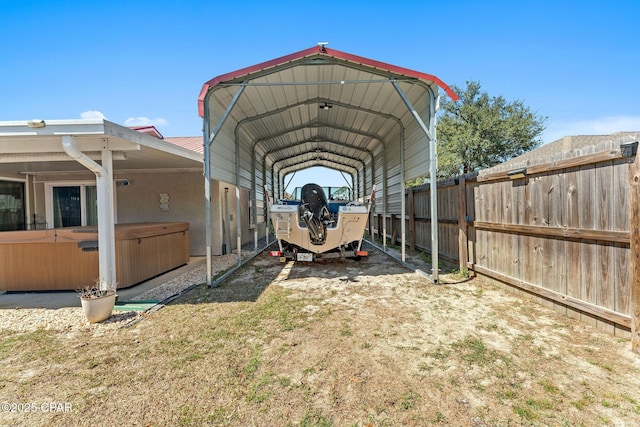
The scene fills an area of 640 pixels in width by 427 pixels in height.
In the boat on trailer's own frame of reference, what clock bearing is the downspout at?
The downspout is roughly at 8 o'clock from the boat on trailer.

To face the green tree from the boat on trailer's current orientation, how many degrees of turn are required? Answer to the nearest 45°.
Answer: approximately 45° to its right

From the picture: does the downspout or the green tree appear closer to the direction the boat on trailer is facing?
the green tree

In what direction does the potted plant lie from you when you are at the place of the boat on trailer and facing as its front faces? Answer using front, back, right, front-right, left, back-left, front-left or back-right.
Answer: back-left

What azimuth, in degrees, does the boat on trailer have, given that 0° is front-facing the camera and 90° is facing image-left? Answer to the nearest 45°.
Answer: approximately 180°

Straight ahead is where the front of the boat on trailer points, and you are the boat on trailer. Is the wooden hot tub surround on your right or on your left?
on your left

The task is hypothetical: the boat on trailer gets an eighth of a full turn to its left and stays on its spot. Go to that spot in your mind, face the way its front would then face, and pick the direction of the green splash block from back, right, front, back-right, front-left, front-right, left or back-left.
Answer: left
